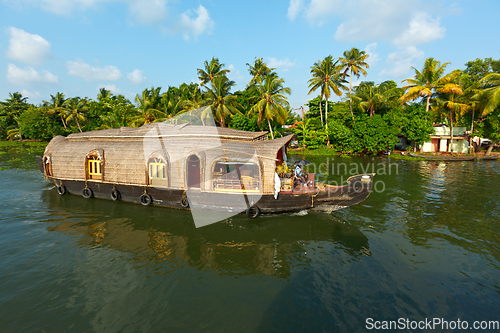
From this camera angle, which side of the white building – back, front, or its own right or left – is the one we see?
front

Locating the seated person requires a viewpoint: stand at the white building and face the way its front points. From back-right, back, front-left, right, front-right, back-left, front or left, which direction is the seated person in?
front

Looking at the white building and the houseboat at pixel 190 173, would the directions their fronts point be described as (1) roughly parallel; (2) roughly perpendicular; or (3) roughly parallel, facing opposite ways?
roughly perpendicular

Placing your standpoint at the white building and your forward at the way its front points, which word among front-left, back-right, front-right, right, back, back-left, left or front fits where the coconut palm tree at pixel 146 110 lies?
front-right

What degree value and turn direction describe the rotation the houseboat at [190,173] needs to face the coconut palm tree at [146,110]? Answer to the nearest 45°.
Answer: approximately 135° to its left

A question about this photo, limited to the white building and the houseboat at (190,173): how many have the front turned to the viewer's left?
0

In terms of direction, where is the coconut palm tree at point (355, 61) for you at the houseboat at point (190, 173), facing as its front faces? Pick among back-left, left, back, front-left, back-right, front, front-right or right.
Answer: left

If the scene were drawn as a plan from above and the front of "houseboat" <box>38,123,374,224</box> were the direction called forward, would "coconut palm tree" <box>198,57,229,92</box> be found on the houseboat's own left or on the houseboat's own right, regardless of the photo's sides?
on the houseboat's own left
